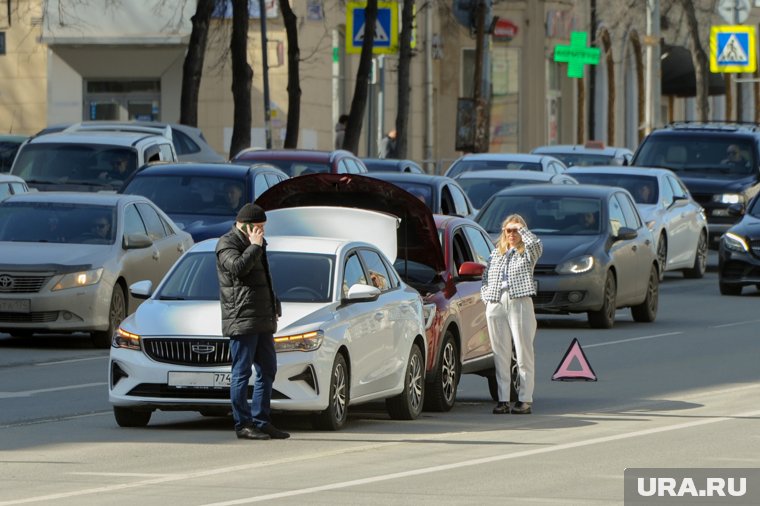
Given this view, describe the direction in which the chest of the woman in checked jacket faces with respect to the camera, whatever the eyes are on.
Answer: toward the camera

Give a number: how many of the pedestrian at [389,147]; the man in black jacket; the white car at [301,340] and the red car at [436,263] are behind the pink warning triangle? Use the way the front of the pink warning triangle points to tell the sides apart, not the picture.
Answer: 1

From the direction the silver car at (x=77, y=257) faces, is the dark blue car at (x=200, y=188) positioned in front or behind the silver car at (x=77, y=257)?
behind

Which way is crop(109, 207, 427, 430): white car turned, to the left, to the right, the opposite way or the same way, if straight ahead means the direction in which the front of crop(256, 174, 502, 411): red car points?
the same way

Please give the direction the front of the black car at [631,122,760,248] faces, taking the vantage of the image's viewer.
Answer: facing the viewer and to the left of the viewer

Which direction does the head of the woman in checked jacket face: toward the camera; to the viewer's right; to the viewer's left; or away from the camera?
toward the camera

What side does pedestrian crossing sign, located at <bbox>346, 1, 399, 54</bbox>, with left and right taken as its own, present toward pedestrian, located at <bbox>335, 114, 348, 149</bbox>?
back

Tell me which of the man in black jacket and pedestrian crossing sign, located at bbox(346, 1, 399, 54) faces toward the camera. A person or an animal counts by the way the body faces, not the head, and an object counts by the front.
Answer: the pedestrian crossing sign

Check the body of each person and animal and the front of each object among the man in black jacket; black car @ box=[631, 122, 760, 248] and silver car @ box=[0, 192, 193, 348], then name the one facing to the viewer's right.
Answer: the man in black jacket

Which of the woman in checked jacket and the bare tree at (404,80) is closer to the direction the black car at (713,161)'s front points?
the woman in checked jacket

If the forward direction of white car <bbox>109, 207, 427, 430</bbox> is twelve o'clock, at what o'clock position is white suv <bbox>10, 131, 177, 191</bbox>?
The white suv is roughly at 4 o'clock from the white car.

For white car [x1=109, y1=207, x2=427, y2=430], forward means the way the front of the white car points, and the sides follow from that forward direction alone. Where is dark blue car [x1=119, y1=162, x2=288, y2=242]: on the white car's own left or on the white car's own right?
on the white car's own right

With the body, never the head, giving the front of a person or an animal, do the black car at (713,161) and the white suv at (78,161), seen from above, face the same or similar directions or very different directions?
same or similar directions

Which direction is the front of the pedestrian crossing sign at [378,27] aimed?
toward the camera

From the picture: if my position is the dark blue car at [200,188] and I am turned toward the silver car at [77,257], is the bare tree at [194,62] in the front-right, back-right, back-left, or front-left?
back-right

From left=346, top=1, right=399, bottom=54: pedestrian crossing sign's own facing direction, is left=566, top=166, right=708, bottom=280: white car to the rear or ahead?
ahead

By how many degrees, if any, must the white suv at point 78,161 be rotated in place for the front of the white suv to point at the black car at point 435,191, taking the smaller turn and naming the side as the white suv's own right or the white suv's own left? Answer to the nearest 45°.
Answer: approximately 90° to the white suv's own left
